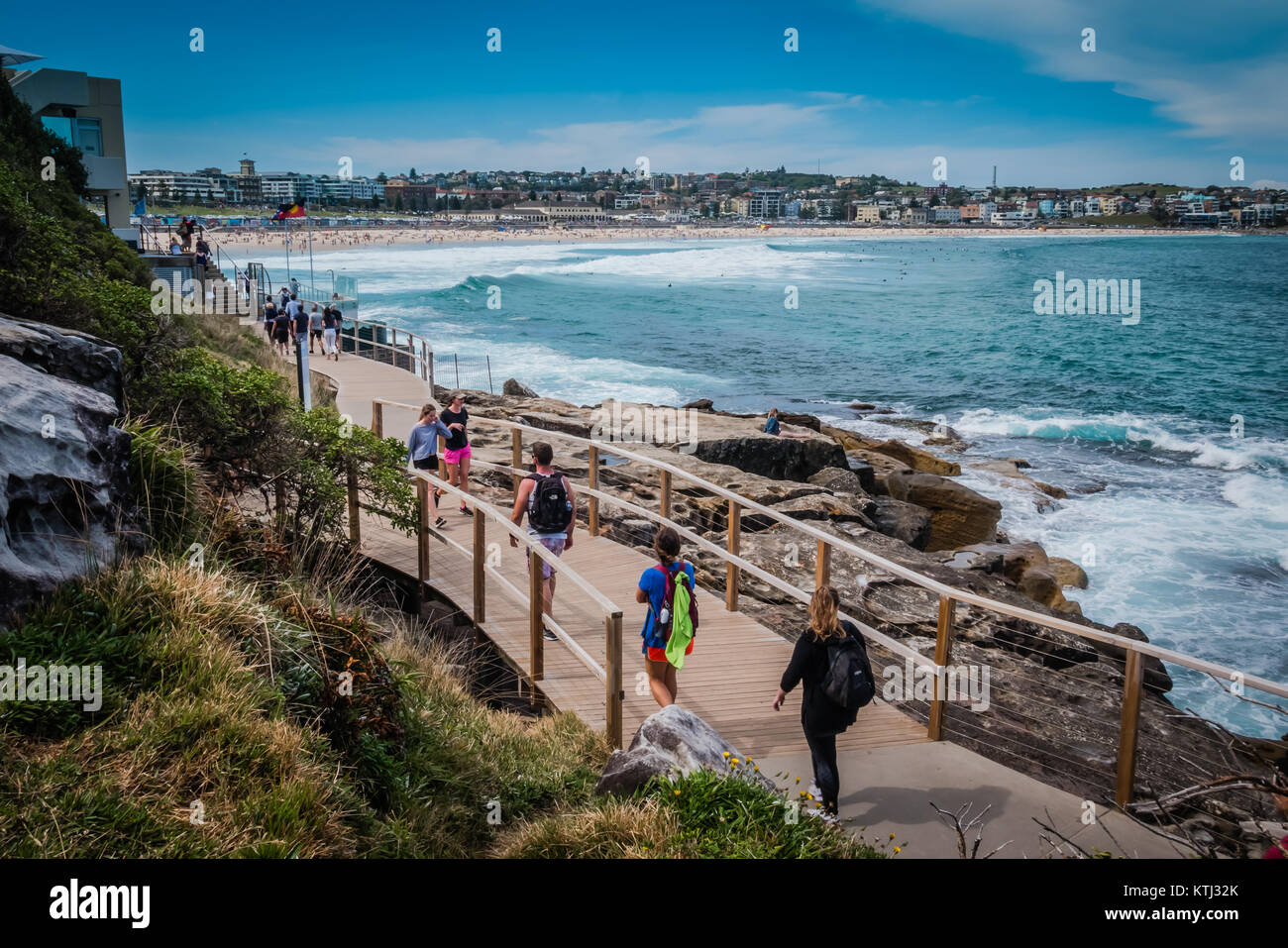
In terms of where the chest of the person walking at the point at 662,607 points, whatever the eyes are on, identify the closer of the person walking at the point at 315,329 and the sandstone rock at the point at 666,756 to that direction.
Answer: the person walking

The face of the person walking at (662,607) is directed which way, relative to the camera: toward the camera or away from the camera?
away from the camera

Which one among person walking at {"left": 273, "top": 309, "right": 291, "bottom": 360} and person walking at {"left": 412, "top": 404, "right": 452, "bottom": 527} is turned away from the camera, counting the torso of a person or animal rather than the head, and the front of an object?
person walking at {"left": 273, "top": 309, "right": 291, "bottom": 360}

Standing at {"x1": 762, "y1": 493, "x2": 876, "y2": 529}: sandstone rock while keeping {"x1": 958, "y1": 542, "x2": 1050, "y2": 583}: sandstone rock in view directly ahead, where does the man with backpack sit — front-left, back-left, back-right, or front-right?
back-right

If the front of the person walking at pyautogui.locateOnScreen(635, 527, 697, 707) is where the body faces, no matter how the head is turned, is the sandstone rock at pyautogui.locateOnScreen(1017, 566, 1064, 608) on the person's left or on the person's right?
on the person's right

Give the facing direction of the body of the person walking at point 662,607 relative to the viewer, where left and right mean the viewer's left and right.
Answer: facing away from the viewer and to the left of the viewer
